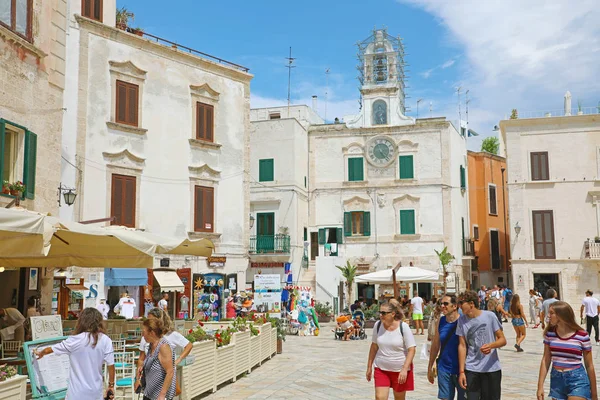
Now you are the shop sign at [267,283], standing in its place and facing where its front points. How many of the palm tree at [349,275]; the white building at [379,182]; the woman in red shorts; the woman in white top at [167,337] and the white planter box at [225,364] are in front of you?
3

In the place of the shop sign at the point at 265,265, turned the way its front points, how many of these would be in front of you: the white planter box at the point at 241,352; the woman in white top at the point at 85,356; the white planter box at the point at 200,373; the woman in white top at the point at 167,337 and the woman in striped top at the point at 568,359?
5

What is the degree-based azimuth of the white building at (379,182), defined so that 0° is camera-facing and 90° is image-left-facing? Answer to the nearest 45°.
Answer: approximately 0°

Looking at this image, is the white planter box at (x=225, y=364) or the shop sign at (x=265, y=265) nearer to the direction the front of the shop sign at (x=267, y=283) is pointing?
the white planter box

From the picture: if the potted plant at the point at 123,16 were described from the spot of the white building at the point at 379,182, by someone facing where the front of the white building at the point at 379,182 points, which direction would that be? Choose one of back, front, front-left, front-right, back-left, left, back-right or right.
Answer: front-right

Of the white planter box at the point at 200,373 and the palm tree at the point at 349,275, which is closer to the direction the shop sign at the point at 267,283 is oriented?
the white planter box

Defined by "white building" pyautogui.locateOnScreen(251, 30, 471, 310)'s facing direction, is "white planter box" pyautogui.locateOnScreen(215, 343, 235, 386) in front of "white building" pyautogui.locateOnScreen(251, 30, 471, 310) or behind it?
in front

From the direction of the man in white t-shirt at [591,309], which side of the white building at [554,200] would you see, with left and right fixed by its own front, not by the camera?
front

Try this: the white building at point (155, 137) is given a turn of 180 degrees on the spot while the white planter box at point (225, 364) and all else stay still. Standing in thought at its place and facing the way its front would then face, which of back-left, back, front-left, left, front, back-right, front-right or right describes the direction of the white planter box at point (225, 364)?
back-left

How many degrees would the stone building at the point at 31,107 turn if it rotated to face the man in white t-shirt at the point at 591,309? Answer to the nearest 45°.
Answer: approximately 45° to its left

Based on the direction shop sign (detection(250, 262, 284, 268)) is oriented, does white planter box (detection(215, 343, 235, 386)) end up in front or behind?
in front

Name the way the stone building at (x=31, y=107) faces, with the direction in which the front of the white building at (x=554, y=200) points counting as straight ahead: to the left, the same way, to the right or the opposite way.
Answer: to the left

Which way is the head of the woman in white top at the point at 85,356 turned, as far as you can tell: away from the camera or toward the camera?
away from the camera

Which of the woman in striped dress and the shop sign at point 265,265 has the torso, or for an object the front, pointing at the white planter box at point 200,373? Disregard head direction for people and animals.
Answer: the shop sign
